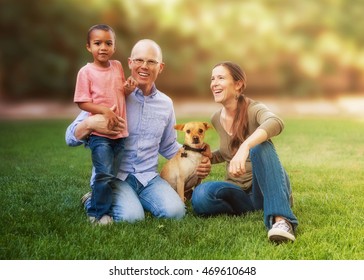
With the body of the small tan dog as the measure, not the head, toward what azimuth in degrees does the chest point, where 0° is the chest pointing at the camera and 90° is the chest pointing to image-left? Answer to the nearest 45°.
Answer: approximately 315°
